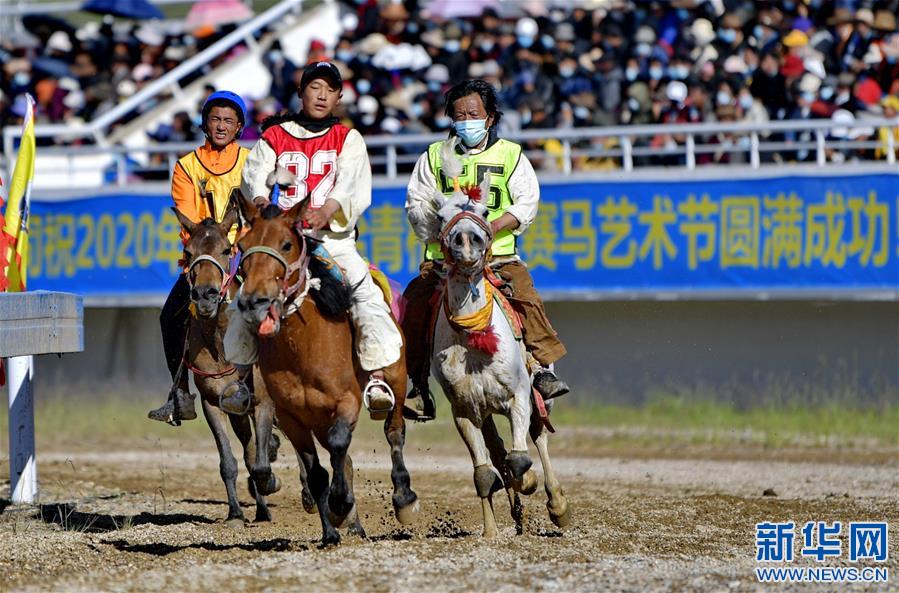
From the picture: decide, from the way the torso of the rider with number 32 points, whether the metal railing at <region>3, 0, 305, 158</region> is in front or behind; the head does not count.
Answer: behind

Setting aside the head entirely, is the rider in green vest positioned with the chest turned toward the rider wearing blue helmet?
no

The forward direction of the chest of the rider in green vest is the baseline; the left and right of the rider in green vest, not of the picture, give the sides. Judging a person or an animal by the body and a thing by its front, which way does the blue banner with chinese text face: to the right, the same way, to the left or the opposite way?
the same way

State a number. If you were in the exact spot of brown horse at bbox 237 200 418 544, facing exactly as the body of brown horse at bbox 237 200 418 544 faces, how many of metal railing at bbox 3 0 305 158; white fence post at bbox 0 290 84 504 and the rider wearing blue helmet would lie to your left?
0

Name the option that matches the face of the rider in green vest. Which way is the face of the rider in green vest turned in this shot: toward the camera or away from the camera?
toward the camera

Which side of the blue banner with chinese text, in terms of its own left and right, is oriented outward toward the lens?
front

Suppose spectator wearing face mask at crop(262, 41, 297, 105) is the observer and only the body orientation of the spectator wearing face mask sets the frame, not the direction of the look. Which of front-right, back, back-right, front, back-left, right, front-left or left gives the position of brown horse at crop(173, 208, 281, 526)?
front

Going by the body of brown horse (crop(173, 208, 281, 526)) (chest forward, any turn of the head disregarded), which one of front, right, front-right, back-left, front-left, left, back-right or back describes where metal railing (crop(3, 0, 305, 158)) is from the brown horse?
back

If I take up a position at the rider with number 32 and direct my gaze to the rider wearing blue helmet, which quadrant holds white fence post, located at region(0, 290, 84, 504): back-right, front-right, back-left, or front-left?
front-left

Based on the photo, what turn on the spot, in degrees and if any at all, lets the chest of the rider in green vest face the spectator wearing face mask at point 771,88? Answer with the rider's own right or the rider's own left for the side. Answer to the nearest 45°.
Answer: approximately 135° to the rider's own left

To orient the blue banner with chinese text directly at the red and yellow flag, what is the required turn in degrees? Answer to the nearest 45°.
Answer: approximately 45° to its right

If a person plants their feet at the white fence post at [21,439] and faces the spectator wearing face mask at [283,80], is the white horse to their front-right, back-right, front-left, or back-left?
back-right

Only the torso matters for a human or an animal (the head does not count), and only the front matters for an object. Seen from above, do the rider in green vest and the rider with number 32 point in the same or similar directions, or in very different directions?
same or similar directions

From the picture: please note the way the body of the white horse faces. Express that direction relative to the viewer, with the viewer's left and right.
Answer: facing the viewer

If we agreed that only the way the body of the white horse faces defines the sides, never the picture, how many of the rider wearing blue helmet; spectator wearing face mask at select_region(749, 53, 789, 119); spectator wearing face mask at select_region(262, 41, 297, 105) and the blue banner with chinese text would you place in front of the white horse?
0

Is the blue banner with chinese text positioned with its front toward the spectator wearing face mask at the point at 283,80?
no

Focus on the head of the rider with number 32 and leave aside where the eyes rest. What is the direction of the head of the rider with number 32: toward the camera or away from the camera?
toward the camera

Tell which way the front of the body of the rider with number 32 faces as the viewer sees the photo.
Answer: toward the camera

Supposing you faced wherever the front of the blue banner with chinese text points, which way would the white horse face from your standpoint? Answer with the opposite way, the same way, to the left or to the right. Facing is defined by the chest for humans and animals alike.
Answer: the same way
